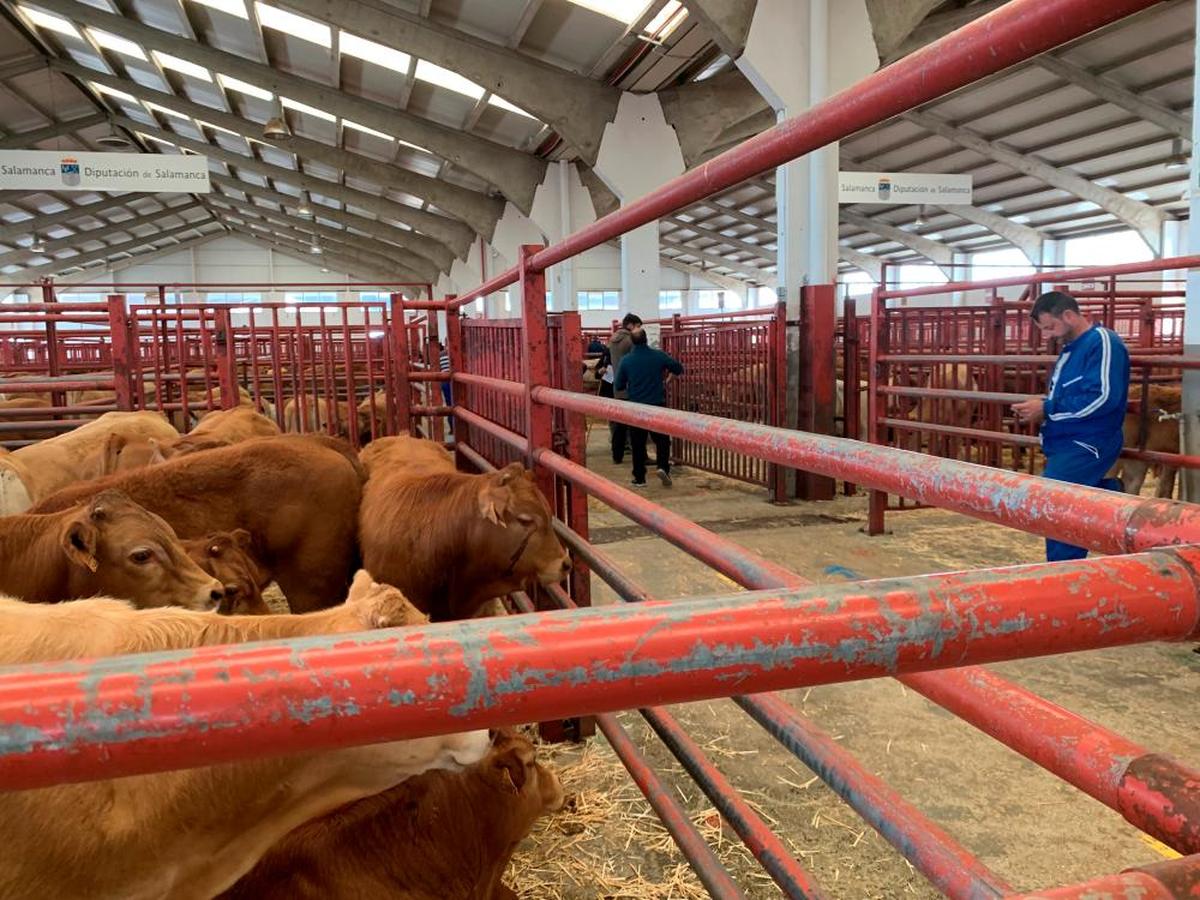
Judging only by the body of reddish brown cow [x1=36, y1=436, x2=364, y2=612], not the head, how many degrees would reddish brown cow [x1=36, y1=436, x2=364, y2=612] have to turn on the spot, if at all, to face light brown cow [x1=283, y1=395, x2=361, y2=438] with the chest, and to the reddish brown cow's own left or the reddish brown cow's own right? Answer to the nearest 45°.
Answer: approximately 90° to the reddish brown cow's own right

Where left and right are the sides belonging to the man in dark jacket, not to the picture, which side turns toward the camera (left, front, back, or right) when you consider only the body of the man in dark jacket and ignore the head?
back

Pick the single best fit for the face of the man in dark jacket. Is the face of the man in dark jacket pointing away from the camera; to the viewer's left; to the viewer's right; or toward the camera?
away from the camera

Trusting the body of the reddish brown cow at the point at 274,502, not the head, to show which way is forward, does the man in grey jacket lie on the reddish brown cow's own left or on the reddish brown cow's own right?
on the reddish brown cow's own right

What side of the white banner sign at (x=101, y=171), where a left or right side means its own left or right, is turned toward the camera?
front

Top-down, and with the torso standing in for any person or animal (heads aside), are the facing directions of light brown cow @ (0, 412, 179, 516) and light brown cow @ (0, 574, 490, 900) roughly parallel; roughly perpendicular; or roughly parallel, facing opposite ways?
roughly parallel

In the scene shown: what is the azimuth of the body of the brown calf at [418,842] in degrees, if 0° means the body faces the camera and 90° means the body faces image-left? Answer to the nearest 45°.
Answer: approximately 270°

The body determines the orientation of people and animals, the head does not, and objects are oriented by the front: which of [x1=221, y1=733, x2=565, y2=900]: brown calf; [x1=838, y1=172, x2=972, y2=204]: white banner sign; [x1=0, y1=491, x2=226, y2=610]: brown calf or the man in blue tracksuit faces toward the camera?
the white banner sign

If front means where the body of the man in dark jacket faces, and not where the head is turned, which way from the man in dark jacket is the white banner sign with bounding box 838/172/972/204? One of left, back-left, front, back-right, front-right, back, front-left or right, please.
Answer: front-right

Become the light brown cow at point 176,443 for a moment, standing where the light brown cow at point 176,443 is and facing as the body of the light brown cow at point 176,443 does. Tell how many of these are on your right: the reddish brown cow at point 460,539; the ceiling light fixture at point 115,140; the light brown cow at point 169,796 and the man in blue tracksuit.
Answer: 1

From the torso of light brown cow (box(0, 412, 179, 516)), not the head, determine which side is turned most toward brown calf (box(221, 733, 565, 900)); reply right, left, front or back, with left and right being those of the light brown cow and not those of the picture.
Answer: right

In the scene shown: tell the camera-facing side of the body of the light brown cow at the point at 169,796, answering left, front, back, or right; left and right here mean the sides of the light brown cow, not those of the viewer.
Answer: right

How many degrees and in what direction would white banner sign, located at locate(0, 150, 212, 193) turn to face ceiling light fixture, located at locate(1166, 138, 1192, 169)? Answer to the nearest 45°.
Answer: approximately 90° to its left

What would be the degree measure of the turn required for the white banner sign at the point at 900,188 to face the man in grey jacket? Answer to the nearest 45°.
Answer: approximately 45° to its right
